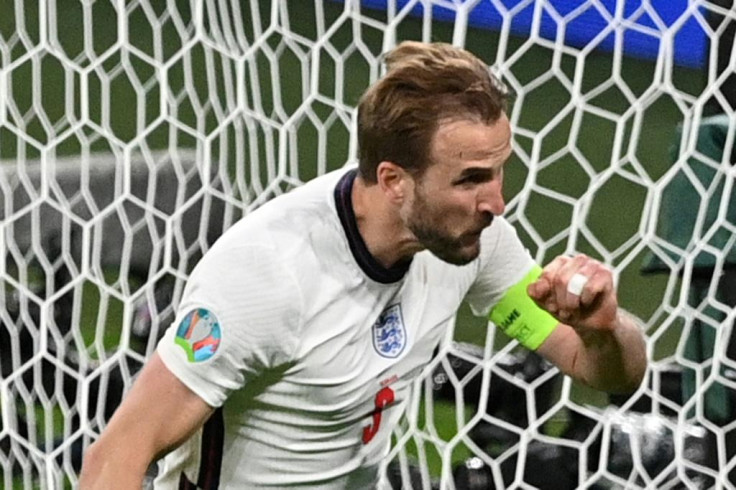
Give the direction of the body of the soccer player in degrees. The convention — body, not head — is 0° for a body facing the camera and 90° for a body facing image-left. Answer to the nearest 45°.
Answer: approximately 315°
